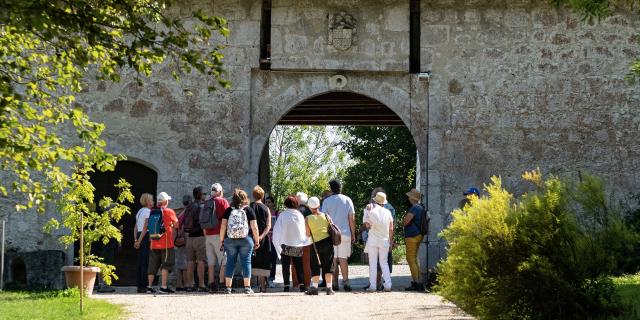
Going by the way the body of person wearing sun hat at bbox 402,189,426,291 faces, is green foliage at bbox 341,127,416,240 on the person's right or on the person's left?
on the person's right

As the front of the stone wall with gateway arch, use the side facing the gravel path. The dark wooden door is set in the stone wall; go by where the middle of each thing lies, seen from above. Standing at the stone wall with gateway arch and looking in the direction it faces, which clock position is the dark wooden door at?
The dark wooden door is roughly at 3 o'clock from the stone wall with gateway arch.

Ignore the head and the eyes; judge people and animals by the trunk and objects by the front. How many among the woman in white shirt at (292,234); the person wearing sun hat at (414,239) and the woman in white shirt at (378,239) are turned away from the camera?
2

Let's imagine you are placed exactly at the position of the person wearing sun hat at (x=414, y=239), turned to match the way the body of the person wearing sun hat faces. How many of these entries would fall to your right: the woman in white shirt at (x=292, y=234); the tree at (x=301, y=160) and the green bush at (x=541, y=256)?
1

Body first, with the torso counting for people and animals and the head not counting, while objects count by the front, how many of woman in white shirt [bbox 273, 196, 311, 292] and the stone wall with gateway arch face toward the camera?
1

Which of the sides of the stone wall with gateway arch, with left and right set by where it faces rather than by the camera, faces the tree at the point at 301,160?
back

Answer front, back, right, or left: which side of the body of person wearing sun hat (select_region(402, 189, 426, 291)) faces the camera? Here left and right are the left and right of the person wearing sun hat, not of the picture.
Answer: left

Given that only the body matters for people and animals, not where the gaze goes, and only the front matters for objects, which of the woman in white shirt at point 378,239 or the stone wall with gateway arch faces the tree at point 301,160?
the woman in white shirt

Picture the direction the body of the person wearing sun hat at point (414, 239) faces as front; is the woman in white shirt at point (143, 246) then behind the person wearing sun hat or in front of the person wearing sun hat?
in front

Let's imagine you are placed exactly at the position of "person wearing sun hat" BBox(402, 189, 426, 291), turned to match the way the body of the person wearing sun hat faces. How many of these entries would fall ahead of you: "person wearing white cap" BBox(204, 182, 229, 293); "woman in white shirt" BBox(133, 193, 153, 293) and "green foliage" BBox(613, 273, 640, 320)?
2

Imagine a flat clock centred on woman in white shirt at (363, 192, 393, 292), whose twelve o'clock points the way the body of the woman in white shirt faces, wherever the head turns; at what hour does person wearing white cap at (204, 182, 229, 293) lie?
The person wearing white cap is roughly at 9 o'clock from the woman in white shirt.

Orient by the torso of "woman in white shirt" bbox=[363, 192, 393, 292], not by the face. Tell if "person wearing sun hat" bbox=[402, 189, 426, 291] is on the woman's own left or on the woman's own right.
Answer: on the woman's own right

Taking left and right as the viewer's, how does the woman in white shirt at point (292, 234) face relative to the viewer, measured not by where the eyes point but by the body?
facing away from the viewer

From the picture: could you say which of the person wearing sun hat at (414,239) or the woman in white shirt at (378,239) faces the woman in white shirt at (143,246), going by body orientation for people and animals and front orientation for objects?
the person wearing sun hat

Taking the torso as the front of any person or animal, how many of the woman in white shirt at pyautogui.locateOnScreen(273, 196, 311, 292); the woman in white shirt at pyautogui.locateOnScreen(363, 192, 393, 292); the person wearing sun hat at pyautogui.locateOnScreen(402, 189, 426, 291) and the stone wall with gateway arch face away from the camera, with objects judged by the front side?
2

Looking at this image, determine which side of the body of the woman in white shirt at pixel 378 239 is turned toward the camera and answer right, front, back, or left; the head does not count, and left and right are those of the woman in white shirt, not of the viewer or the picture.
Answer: back

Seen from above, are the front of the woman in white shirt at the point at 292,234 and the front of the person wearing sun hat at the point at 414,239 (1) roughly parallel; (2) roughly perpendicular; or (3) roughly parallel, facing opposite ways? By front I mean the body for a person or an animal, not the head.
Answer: roughly perpendicular

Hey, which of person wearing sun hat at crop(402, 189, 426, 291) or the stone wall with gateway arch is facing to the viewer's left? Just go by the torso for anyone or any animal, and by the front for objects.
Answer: the person wearing sun hat
